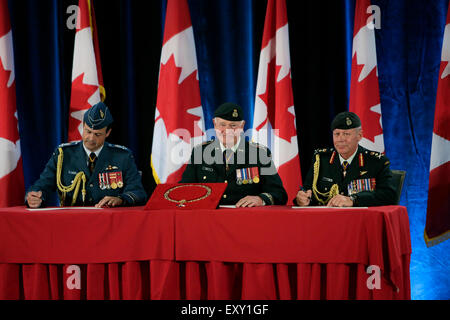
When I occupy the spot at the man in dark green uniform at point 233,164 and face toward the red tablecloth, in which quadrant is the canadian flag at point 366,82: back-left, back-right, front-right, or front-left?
back-left

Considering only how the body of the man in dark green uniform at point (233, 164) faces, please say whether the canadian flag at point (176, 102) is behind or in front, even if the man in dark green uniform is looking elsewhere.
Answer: behind

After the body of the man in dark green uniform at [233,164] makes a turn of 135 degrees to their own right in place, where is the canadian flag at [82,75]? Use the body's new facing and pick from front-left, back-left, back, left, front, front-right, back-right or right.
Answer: front

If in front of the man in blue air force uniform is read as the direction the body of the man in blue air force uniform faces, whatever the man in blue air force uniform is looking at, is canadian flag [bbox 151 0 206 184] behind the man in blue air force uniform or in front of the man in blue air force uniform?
behind

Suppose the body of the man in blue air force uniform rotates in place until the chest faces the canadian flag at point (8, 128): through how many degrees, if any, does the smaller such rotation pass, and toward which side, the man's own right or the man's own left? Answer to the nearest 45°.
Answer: approximately 135° to the man's own right

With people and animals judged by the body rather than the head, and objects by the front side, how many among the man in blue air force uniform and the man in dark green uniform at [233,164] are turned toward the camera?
2

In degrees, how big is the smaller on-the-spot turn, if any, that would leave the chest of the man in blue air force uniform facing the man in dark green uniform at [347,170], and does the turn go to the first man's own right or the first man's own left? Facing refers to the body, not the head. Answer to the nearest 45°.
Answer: approximately 90° to the first man's own left

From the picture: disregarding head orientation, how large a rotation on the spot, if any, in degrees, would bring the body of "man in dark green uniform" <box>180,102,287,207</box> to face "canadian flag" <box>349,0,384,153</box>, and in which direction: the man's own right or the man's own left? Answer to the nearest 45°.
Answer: approximately 135° to the man's own left

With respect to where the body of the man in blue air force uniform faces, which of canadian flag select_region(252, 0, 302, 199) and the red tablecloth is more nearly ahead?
the red tablecloth

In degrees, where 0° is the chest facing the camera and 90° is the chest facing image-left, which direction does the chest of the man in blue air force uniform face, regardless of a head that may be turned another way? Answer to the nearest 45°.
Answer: approximately 0°

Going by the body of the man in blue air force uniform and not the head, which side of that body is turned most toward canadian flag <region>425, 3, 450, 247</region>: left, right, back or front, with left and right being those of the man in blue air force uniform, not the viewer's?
left
